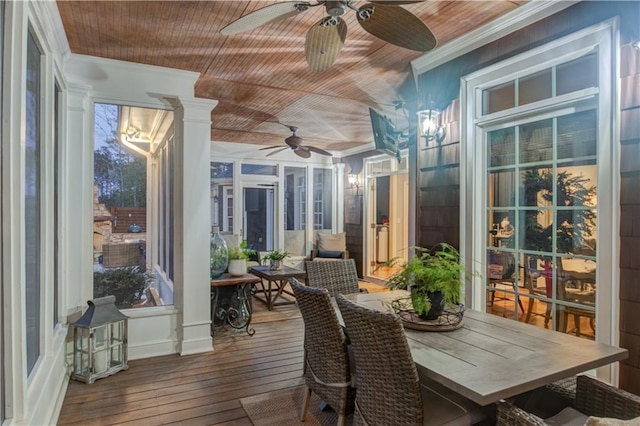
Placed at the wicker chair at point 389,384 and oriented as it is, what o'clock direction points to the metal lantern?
The metal lantern is roughly at 8 o'clock from the wicker chair.

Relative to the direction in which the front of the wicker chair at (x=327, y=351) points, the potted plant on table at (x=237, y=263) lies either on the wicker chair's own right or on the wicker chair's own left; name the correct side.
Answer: on the wicker chair's own left

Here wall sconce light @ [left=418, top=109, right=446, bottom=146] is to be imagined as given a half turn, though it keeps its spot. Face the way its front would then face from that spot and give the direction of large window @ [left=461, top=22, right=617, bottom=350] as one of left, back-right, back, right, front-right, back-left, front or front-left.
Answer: right

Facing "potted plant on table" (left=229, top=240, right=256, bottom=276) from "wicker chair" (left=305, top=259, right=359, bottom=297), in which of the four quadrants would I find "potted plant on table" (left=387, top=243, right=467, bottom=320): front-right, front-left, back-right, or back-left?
back-left

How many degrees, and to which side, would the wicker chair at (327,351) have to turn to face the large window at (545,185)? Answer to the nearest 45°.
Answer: approximately 45° to its right

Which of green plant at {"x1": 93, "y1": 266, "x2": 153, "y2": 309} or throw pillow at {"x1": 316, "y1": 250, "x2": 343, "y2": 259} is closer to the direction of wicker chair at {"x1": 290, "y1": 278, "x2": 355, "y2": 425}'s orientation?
the throw pillow

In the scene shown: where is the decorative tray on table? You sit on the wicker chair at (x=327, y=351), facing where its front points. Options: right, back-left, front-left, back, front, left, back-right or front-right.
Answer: front-right

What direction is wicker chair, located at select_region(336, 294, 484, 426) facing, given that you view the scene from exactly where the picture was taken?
facing away from the viewer and to the right of the viewer

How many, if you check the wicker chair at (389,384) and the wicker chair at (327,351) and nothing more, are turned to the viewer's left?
0

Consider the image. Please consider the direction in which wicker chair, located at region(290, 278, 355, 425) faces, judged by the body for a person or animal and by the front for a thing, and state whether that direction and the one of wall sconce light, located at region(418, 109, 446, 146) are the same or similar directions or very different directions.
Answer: very different directions

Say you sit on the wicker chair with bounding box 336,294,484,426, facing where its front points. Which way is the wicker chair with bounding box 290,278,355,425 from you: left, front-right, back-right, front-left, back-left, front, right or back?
left

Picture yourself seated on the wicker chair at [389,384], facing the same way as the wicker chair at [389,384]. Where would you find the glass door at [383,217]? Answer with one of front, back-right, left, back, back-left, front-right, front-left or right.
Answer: front-left

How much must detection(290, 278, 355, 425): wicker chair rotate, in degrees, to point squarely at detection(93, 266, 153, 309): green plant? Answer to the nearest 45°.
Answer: approximately 90° to its left

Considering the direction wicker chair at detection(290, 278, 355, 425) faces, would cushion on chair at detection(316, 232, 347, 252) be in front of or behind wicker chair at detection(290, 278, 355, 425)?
in front

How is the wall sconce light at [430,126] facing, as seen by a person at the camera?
facing the viewer and to the left of the viewer

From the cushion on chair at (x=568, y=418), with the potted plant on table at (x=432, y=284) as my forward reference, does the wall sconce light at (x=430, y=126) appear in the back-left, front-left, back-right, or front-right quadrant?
front-right
